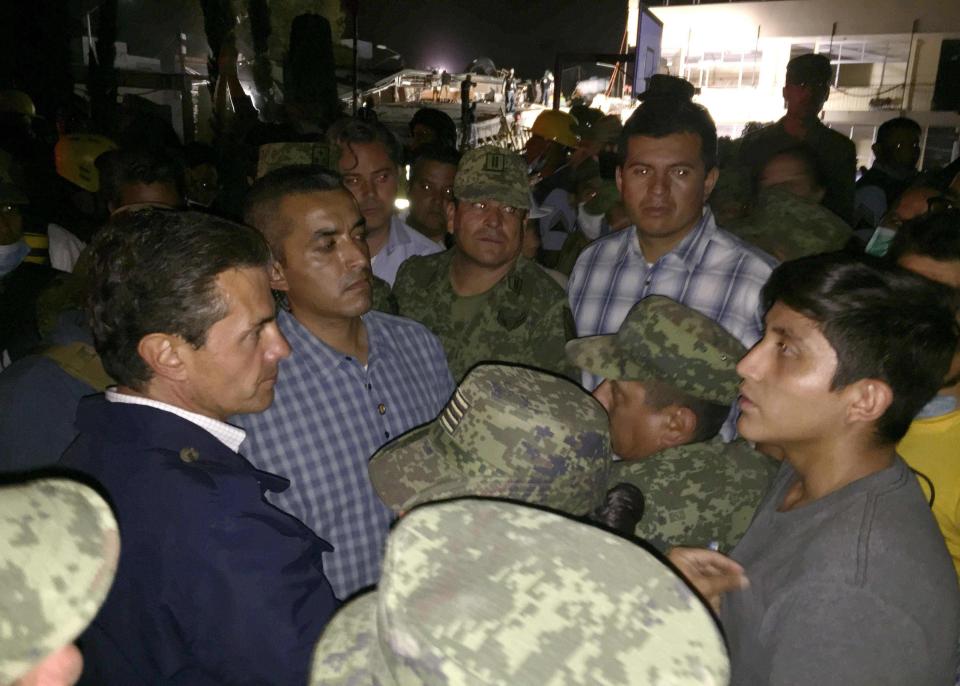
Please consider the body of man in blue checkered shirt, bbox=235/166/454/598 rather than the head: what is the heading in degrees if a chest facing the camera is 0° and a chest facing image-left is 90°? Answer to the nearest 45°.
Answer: approximately 315°

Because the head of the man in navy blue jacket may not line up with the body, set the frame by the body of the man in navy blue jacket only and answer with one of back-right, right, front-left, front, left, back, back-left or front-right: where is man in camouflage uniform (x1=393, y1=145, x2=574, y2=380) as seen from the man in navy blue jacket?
front-left

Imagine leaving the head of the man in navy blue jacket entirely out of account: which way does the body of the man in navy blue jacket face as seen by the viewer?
to the viewer's right

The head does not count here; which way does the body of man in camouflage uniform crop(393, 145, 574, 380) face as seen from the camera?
toward the camera

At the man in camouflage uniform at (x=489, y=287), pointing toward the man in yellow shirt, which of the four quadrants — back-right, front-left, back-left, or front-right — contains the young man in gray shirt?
front-right

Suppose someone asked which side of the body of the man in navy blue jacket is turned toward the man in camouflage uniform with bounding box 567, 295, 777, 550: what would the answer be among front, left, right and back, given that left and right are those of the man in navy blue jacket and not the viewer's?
front

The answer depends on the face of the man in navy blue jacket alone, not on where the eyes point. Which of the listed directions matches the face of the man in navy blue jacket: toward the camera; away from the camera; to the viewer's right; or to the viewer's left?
to the viewer's right

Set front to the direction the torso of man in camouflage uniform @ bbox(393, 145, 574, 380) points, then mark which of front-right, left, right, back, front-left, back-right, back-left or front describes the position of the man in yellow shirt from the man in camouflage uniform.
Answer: front-left

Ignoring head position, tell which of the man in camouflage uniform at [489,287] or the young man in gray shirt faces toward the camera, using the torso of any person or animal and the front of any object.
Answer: the man in camouflage uniform

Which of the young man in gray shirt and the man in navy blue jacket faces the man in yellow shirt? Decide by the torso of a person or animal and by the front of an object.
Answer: the man in navy blue jacket

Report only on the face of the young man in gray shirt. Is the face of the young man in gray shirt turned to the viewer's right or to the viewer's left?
to the viewer's left

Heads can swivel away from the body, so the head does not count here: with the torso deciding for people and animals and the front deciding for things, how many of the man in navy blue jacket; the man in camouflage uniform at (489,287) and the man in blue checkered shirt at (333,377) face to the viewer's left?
0

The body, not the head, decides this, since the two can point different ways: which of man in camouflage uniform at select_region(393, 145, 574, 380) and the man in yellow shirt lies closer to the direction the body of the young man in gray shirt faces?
the man in camouflage uniform

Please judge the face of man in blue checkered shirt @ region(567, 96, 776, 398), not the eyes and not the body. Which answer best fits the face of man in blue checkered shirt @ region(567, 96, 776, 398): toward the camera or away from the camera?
toward the camera

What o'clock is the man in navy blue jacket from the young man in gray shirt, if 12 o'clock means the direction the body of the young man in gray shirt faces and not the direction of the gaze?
The man in navy blue jacket is roughly at 11 o'clock from the young man in gray shirt.

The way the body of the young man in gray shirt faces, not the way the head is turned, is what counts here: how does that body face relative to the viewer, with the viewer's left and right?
facing to the left of the viewer
